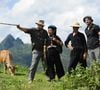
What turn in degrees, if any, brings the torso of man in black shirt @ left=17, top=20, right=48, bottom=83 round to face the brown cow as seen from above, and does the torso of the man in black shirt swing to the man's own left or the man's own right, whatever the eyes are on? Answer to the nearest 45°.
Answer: approximately 135° to the man's own right

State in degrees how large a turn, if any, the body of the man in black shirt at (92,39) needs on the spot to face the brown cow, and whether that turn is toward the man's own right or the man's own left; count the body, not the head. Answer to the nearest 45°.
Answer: approximately 90° to the man's own right

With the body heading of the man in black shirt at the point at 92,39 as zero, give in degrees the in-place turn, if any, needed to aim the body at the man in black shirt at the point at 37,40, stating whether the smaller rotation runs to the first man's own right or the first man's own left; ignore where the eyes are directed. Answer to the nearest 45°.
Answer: approximately 45° to the first man's own right

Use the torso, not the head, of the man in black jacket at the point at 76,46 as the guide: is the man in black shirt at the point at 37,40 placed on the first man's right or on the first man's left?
on the first man's right

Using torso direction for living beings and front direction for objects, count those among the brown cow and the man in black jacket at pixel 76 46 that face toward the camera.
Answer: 1
